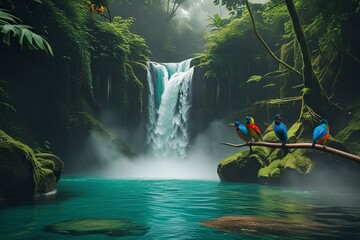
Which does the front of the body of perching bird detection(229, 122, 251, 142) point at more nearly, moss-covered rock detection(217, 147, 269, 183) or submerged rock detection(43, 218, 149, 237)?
the submerged rock

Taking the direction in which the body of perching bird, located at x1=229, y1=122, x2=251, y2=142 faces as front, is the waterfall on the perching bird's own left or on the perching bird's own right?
on the perching bird's own right

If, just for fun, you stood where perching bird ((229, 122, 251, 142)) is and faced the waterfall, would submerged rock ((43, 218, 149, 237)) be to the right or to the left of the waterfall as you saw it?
left

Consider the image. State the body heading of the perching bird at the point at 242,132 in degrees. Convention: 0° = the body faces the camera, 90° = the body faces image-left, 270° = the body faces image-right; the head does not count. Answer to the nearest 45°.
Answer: approximately 90°

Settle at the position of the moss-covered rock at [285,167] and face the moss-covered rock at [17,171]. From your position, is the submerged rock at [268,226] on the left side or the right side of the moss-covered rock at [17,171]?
left

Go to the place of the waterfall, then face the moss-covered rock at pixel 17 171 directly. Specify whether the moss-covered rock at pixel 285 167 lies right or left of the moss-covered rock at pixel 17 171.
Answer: left

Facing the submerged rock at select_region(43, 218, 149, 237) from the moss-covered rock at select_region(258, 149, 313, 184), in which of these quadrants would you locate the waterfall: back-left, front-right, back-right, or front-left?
back-right
